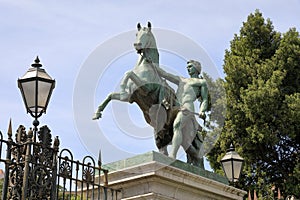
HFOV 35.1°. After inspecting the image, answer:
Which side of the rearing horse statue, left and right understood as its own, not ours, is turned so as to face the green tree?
back

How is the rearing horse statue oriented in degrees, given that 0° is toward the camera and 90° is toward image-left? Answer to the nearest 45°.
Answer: approximately 45°

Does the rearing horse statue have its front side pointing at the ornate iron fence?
yes

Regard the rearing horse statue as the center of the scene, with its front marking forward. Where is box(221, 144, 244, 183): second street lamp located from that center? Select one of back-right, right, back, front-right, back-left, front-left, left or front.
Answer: back

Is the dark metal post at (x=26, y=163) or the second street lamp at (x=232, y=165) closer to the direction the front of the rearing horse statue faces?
the dark metal post

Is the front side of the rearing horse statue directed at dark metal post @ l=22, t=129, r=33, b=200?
yes
